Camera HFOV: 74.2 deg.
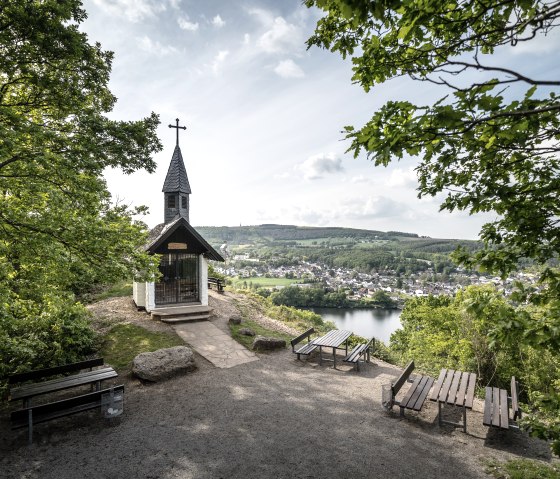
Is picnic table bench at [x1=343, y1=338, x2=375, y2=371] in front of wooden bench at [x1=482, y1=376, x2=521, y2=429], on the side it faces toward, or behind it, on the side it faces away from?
in front

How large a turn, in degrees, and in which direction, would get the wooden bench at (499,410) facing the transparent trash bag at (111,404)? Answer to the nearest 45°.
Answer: approximately 45° to its left

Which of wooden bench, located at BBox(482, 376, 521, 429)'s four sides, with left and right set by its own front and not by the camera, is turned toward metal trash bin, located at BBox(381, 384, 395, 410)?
front

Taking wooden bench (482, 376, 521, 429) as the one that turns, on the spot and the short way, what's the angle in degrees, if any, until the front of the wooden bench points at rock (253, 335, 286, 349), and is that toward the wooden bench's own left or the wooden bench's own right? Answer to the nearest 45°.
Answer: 0° — it already faces it

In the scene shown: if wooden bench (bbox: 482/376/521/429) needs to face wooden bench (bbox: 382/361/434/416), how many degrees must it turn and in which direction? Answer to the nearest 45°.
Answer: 0° — it already faces it

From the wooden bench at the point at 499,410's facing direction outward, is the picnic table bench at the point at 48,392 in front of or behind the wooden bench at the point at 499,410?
in front

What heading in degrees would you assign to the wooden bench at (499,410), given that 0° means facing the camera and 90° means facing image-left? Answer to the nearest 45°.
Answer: approximately 90°

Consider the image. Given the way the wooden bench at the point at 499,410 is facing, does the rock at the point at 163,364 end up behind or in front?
in front
